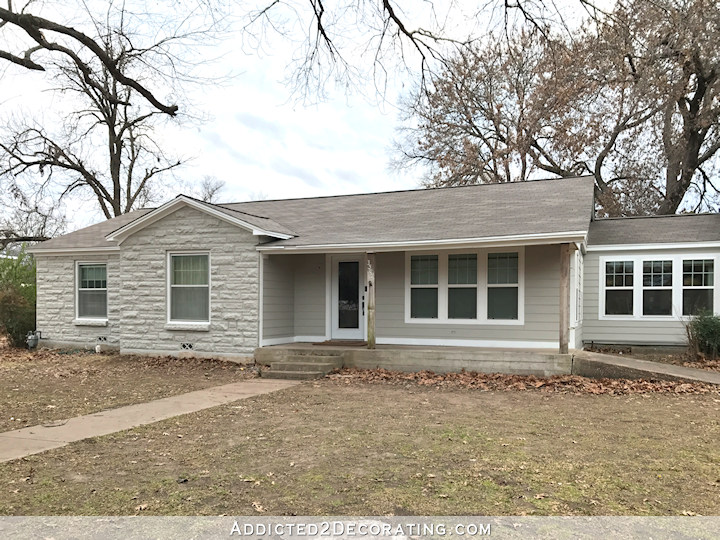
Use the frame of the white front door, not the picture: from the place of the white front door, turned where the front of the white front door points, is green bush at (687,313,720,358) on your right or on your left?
on your left

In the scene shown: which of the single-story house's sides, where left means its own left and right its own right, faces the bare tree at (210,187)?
back

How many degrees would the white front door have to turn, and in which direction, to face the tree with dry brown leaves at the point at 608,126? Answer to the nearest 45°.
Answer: approximately 135° to its left

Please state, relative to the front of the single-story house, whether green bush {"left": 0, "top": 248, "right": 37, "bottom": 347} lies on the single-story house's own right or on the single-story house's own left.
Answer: on the single-story house's own right

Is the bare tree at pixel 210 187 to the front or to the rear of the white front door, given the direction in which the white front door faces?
to the rear

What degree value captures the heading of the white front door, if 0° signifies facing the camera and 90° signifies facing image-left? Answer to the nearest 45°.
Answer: approximately 0°

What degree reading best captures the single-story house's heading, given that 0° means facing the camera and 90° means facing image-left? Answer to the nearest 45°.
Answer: approximately 0°

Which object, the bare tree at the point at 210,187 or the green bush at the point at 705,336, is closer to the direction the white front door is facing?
the green bush

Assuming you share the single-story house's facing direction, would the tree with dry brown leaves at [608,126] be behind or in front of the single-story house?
behind
